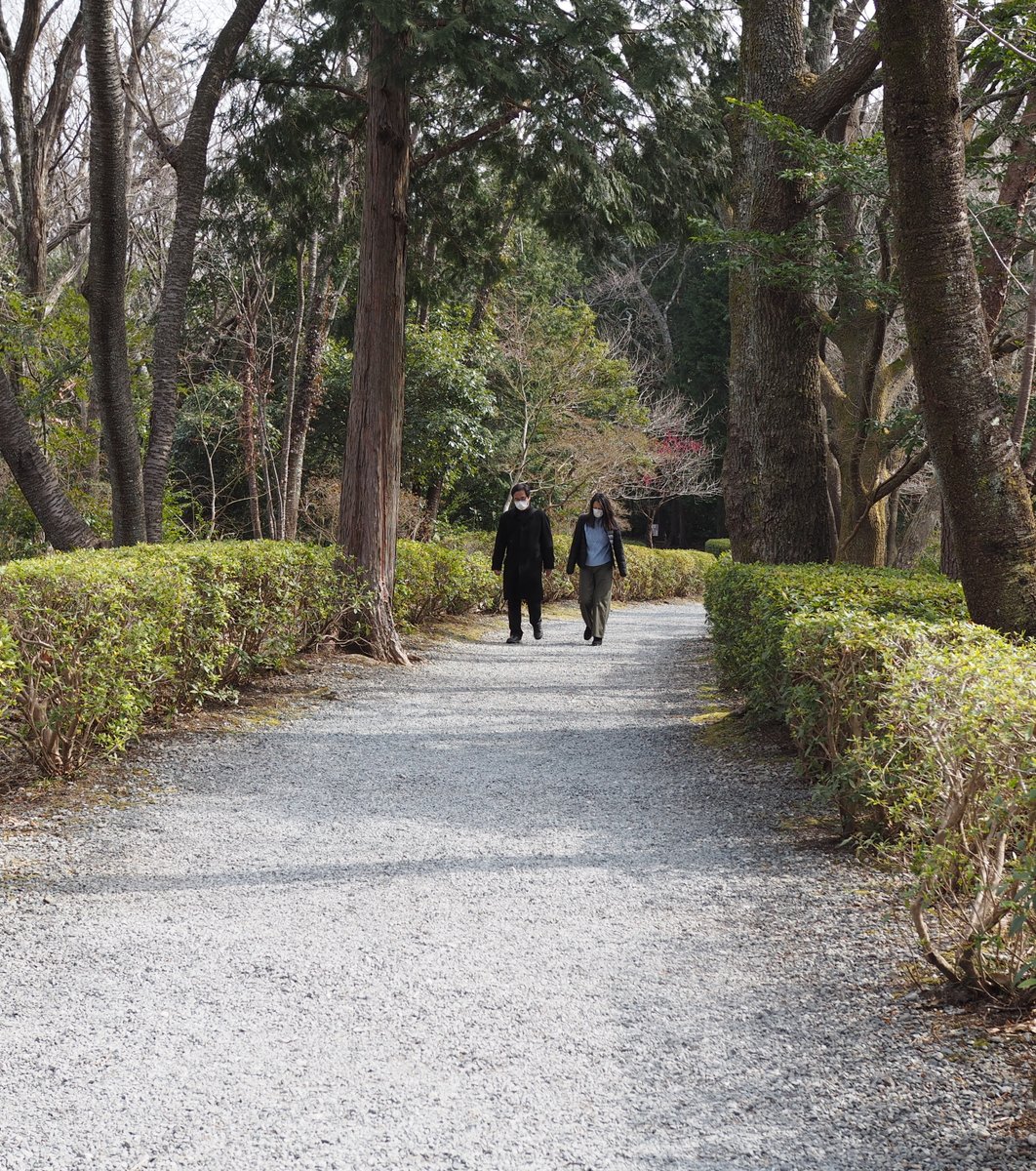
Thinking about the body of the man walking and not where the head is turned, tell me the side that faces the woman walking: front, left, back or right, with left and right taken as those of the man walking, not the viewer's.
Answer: left

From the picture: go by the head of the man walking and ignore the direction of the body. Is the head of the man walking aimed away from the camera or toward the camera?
toward the camera

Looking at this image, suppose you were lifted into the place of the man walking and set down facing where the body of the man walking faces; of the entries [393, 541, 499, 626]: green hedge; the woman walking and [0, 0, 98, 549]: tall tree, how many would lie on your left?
1

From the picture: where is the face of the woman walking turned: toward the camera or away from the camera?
toward the camera

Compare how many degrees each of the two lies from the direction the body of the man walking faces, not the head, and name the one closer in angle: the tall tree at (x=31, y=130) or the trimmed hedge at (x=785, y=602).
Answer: the trimmed hedge

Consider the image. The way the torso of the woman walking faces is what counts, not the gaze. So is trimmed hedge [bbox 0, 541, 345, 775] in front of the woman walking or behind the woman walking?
in front

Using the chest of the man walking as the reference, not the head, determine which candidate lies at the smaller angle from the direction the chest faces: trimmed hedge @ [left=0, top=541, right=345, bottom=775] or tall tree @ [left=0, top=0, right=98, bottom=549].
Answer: the trimmed hedge

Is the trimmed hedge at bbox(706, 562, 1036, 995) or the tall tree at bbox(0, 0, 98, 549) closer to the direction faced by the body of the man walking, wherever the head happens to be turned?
the trimmed hedge

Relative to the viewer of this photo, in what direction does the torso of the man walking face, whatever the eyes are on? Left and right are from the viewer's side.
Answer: facing the viewer

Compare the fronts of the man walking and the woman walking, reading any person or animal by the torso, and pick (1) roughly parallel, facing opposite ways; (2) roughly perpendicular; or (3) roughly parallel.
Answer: roughly parallel

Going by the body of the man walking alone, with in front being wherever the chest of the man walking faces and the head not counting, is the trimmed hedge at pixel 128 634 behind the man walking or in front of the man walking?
in front

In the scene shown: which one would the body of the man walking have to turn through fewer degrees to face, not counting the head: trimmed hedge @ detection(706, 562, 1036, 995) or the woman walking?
the trimmed hedge

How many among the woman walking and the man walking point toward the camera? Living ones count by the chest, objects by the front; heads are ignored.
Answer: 2

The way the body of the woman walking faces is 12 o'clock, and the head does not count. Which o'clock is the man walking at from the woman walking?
The man walking is roughly at 3 o'clock from the woman walking.

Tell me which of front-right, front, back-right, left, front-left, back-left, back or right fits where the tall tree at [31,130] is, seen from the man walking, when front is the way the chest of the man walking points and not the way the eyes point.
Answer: right

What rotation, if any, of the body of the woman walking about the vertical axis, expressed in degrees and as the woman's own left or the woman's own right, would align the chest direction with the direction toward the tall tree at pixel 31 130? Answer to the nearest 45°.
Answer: approximately 90° to the woman's own right

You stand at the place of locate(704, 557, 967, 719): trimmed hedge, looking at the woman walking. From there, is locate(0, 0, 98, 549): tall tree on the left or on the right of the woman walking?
left
